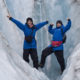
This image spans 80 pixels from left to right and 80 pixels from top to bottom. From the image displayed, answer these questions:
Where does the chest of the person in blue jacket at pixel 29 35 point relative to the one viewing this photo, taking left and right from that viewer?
facing the viewer

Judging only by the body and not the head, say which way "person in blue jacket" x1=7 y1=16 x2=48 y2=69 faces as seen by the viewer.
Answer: toward the camera
